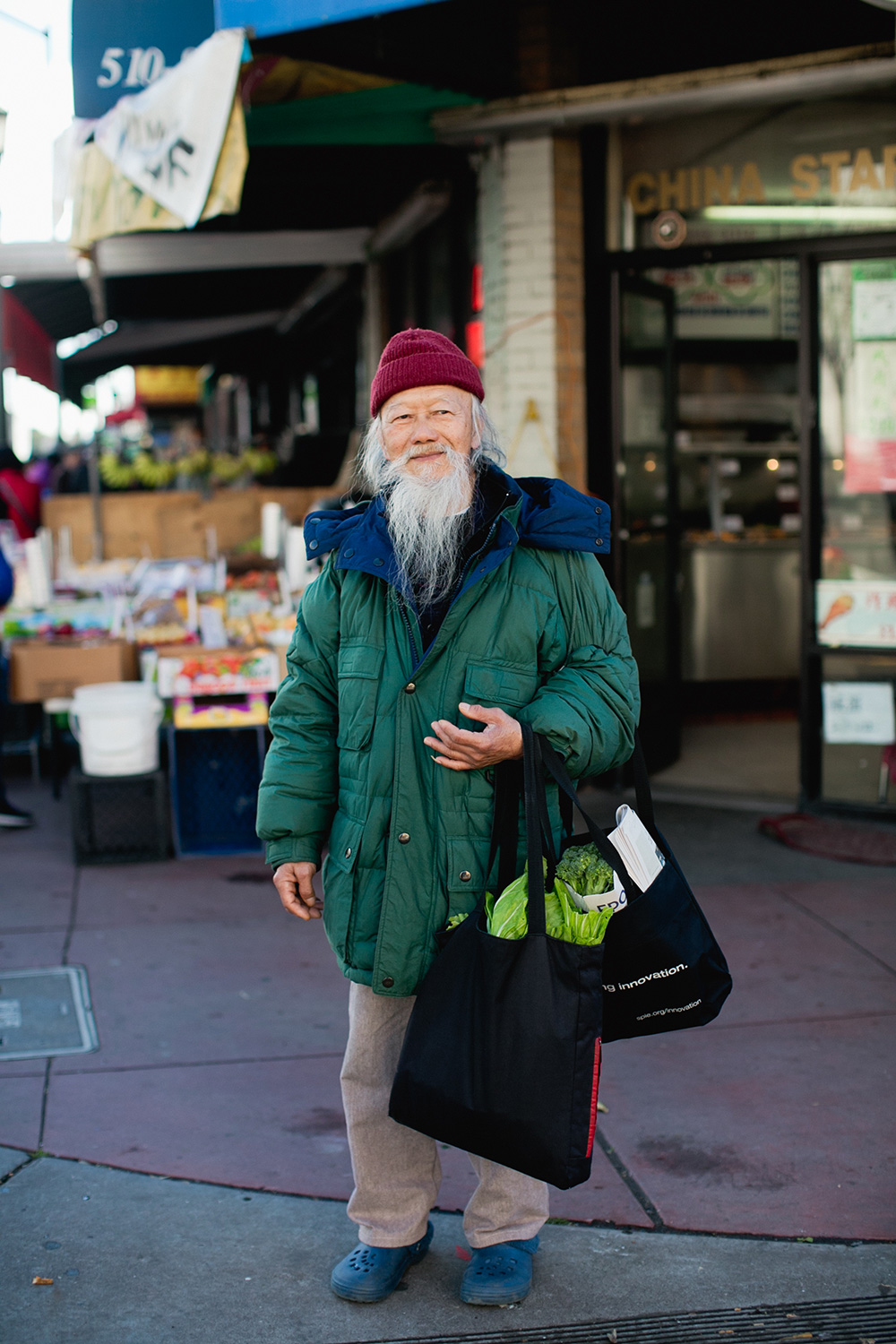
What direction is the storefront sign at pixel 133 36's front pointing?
toward the camera

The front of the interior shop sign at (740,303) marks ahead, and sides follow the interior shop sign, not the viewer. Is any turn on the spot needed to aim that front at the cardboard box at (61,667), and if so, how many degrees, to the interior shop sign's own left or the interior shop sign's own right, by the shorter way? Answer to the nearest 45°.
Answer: approximately 45° to the interior shop sign's own right

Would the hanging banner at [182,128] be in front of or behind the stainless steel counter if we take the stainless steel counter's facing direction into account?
in front

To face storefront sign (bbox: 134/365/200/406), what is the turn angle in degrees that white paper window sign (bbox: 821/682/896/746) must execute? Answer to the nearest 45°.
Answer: approximately 135° to its right

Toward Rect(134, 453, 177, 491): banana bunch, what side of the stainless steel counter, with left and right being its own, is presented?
right

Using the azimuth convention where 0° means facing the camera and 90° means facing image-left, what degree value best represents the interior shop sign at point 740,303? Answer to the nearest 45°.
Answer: approximately 0°

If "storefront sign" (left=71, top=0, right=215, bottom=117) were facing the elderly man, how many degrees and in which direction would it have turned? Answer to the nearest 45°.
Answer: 0° — it already faces them

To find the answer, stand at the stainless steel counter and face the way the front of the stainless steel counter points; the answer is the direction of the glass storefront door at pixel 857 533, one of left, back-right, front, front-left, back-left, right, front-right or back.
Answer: front
